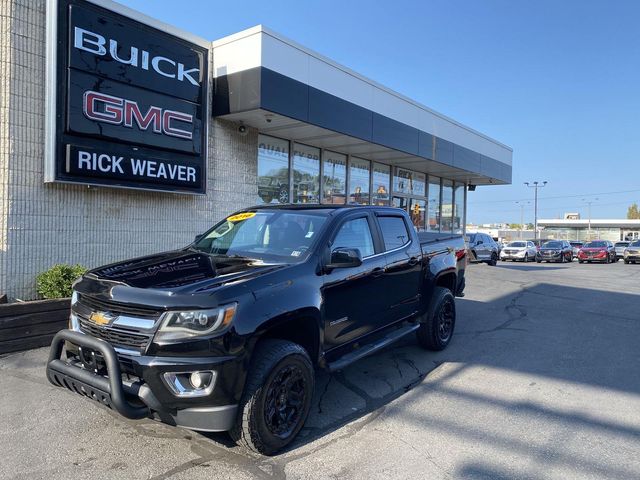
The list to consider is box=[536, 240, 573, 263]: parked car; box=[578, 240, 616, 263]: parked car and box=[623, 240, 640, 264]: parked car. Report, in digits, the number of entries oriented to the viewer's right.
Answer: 0

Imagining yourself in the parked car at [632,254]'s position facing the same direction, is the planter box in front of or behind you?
in front

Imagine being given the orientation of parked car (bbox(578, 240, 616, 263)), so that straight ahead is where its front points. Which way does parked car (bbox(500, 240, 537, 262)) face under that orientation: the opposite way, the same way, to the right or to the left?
the same way

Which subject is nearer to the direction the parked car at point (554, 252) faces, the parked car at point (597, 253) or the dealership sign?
the dealership sign

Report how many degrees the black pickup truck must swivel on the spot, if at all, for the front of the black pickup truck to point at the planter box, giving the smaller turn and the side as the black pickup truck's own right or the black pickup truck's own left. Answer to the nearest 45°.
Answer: approximately 90° to the black pickup truck's own right

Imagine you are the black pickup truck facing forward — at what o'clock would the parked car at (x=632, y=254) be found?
The parked car is roughly at 6 o'clock from the black pickup truck.

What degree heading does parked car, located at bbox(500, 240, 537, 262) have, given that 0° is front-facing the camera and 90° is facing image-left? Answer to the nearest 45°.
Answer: approximately 45°

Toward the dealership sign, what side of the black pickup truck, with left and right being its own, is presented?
right

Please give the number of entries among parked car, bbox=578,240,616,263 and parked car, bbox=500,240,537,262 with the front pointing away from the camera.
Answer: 0

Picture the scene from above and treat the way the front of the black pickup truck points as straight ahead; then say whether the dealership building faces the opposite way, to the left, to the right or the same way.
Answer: to the left

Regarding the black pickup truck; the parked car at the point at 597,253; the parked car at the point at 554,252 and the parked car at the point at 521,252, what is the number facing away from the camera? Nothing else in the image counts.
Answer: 0

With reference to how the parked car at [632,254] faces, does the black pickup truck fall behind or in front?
in front

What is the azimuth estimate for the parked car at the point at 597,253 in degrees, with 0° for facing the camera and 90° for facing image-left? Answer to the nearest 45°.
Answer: approximately 45°

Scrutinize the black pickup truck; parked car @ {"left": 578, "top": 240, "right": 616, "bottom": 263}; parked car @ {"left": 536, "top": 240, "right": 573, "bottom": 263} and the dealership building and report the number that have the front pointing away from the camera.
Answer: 0

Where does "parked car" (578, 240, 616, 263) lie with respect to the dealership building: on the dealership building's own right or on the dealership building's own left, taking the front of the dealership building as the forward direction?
on the dealership building's own left
